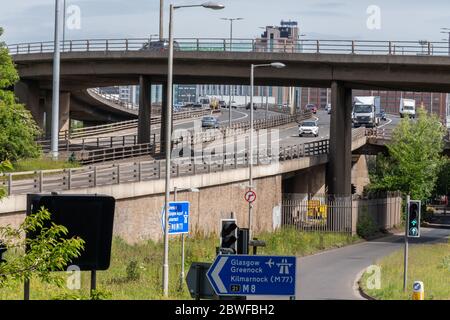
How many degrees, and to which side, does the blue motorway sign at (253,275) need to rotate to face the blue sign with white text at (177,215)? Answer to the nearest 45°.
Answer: approximately 180°

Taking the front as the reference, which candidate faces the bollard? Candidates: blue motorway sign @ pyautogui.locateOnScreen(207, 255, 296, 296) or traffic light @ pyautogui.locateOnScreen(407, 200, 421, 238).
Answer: the traffic light

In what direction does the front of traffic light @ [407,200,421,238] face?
toward the camera

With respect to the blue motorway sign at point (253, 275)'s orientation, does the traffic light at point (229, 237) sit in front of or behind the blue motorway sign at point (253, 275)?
behind

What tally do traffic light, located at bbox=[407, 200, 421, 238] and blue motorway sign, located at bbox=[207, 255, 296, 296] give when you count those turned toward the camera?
2

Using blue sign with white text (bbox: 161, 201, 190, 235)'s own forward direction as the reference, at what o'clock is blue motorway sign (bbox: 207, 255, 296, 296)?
The blue motorway sign is roughly at 12 o'clock from the blue sign with white text.

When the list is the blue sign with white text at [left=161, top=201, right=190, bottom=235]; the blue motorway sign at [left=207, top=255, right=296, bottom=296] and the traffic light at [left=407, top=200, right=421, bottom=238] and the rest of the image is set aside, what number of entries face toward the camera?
3

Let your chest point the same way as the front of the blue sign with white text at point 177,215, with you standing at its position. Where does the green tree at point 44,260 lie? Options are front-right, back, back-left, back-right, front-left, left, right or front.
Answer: front

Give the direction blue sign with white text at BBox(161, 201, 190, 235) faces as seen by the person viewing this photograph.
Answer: facing the viewer

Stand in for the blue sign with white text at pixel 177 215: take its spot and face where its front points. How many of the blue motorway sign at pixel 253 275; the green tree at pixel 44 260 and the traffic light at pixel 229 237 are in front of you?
3

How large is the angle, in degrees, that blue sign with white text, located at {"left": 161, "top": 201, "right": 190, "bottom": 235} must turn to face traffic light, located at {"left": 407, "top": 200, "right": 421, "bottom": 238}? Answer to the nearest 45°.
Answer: approximately 90° to its left

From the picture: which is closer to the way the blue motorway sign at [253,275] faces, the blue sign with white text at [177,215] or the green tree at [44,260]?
the green tree

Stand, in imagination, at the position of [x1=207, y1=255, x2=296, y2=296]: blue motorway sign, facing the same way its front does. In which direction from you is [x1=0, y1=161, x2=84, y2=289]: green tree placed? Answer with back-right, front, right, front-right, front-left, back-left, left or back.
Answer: right

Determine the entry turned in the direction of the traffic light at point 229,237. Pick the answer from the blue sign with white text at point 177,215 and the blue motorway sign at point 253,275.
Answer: the blue sign with white text
